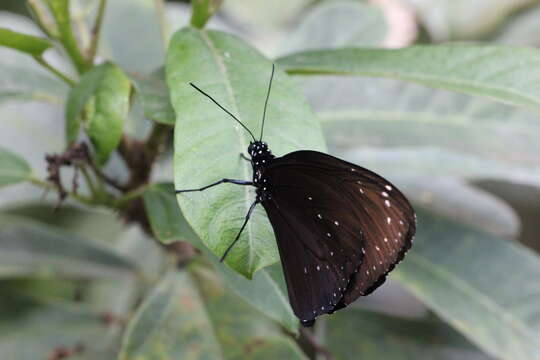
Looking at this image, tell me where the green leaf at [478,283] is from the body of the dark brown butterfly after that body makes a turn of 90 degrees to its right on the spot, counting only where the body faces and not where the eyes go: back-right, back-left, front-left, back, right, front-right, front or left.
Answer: front-right

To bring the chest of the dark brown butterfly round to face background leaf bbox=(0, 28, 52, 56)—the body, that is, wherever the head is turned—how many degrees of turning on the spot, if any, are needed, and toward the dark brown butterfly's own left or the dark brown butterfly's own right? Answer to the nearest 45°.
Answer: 0° — it already faces it
